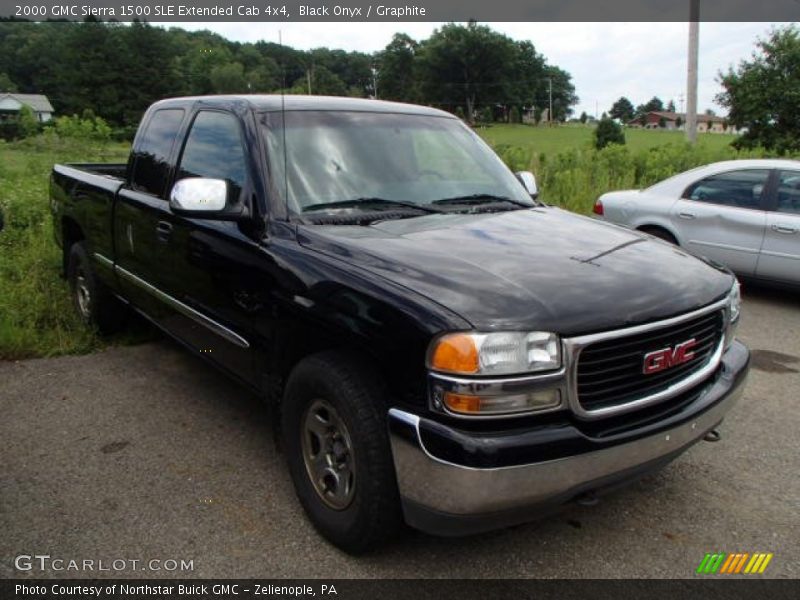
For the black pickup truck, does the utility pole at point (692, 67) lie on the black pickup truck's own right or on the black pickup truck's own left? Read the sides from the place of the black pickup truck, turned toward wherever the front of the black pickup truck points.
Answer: on the black pickup truck's own left

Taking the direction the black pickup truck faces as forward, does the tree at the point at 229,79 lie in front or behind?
behind

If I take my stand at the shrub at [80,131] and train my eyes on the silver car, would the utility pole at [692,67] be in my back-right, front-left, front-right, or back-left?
front-left

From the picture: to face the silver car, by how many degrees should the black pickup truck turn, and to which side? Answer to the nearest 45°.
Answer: approximately 90° to its left

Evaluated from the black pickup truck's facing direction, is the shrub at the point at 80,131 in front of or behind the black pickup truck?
behind

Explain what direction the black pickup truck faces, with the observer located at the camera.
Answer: facing the viewer and to the right of the viewer
